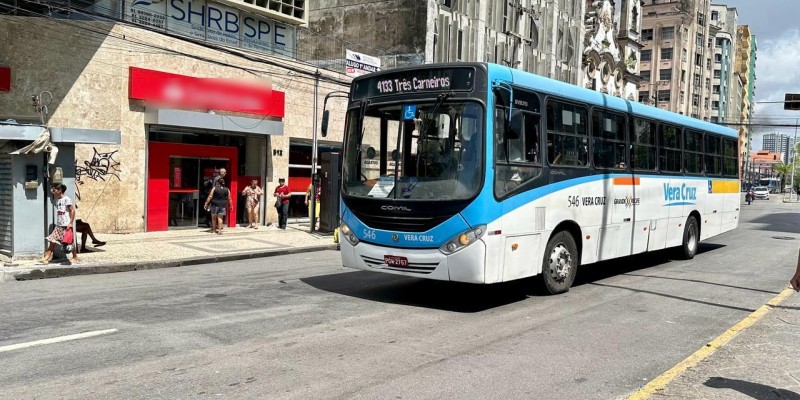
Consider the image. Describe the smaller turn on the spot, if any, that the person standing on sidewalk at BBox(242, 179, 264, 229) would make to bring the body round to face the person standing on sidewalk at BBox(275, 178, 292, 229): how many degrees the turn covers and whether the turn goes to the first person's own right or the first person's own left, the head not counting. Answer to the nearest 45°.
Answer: approximately 90° to the first person's own left

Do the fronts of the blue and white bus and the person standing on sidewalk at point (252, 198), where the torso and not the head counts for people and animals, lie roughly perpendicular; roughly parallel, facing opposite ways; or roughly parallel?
roughly perpendicular

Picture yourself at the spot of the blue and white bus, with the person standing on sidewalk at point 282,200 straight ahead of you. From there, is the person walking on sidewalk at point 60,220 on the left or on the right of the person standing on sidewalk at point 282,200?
left

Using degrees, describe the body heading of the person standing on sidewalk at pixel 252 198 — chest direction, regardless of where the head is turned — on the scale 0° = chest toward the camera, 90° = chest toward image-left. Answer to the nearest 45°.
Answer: approximately 0°

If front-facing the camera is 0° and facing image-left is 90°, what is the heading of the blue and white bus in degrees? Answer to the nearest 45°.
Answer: approximately 45°

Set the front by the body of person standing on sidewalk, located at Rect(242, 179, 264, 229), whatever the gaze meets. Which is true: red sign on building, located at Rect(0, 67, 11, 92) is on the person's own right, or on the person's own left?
on the person's own right
